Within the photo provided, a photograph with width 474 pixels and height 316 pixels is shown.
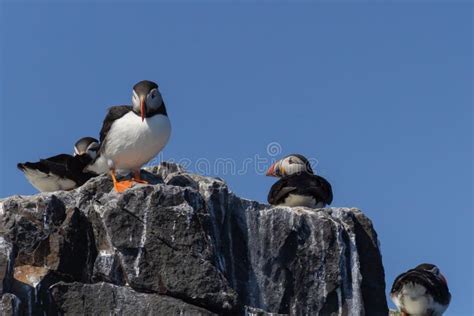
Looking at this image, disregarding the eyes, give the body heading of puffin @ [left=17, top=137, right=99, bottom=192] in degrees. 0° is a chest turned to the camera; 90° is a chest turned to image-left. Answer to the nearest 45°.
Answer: approximately 270°

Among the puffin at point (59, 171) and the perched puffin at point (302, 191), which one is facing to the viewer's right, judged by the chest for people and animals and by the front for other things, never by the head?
the puffin

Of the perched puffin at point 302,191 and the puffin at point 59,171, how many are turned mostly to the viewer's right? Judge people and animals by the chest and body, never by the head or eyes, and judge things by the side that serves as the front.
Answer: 1

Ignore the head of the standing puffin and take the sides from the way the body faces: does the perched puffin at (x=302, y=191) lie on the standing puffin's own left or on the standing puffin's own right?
on the standing puffin's own left

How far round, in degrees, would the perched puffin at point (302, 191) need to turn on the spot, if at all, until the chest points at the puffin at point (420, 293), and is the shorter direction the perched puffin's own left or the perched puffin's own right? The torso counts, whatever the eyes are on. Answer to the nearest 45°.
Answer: approximately 90° to the perched puffin's own right

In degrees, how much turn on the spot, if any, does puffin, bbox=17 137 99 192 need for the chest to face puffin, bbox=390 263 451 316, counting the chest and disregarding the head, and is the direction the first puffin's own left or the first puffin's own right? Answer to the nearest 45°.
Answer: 0° — it already faces it
